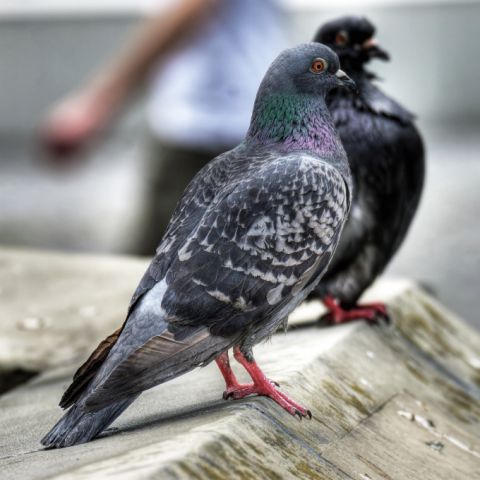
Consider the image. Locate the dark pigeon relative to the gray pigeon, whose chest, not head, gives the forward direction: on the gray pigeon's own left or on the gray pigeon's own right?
on the gray pigeon's own left

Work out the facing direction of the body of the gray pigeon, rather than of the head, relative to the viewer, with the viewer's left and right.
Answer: facing to the right of the viewer

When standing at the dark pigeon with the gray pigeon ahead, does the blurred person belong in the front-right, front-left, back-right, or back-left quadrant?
back-right

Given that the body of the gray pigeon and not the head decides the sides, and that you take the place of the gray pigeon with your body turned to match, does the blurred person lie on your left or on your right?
on your left
